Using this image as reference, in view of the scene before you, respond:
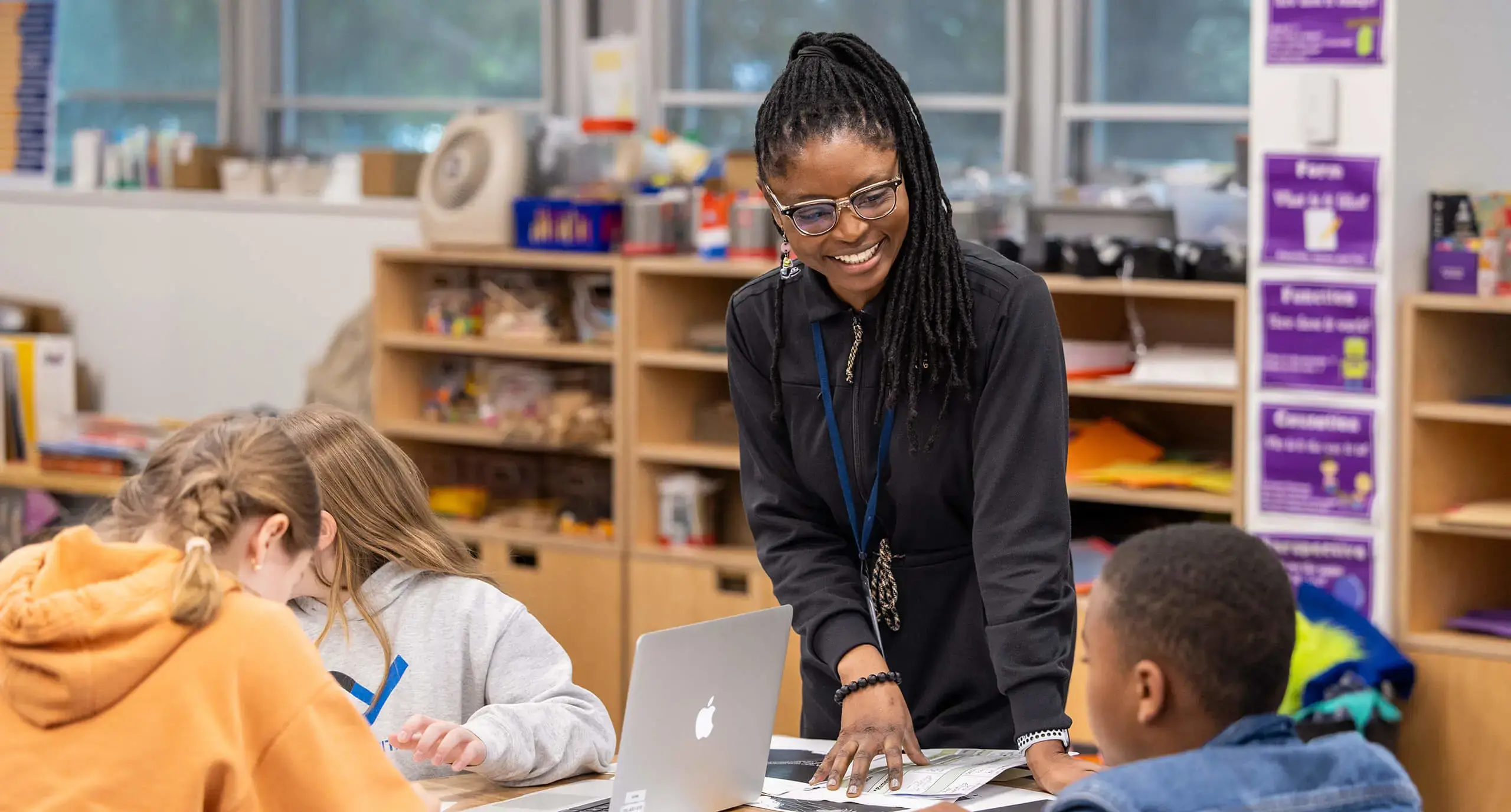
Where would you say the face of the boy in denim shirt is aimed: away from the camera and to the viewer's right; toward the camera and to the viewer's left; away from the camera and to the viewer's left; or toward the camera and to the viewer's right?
away from the camera and to the viewer's left

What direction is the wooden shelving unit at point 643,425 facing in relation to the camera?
toward the camera

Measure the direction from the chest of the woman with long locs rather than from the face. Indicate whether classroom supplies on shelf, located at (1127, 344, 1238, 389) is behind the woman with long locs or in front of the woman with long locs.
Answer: behind

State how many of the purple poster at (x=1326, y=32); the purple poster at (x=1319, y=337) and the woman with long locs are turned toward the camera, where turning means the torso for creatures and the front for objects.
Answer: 3

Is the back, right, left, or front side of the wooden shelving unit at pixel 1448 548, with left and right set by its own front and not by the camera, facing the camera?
front

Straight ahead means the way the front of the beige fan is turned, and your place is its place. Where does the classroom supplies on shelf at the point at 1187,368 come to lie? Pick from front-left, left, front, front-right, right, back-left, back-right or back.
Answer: left

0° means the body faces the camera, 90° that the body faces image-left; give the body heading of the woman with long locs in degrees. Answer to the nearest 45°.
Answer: approximately 0°

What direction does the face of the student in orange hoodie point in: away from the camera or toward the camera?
away from the camera

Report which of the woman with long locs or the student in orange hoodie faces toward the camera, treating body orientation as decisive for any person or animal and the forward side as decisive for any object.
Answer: the woman with long locs

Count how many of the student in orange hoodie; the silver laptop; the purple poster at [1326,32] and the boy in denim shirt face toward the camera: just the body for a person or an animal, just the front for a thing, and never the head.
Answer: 1

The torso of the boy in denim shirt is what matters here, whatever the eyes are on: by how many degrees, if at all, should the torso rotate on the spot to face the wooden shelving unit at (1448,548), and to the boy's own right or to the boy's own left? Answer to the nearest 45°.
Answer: approximately 45° to the boy's own right
